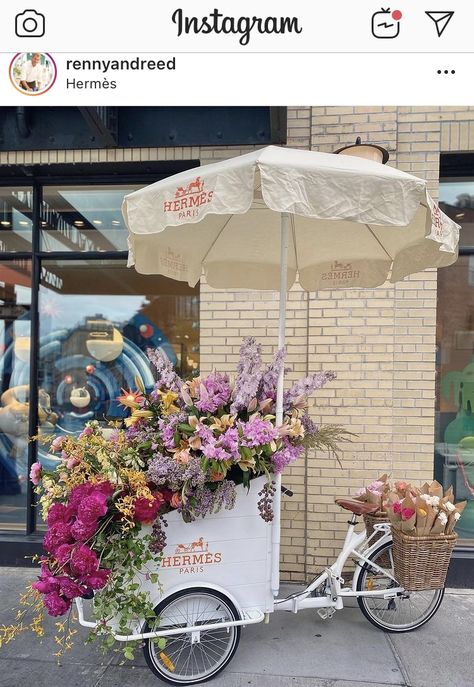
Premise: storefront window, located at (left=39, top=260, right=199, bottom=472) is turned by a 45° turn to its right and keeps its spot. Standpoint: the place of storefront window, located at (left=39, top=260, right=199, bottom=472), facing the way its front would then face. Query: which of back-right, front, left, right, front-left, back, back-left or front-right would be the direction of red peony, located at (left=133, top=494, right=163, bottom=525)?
front-left

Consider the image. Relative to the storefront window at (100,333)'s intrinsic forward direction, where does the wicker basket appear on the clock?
The wicker basket is roughly at 11 o'clock from the storefront window.

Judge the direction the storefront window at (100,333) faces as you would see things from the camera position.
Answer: facing the viewer

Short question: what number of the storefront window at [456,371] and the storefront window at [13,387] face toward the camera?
2

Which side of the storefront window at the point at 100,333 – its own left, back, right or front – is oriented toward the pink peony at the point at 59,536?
front

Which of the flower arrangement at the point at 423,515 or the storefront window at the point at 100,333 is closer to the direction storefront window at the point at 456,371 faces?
the flower arrangement

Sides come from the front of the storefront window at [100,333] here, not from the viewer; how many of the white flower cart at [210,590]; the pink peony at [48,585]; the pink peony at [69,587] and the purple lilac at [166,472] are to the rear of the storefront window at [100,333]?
0

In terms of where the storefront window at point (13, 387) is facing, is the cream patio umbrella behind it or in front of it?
in front

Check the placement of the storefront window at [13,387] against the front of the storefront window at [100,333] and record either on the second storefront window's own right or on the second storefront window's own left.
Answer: on the second storefront window's own right

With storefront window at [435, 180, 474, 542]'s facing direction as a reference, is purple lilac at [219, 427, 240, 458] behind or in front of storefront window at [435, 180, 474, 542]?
in front

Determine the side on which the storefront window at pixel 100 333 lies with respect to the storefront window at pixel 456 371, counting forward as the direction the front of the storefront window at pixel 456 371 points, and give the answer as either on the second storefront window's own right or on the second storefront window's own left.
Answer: on the second storefront window's own right

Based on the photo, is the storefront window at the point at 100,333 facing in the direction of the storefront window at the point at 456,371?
no

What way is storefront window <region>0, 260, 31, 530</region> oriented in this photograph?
toward the camera

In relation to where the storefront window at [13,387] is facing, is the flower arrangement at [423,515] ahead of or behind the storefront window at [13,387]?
ahead

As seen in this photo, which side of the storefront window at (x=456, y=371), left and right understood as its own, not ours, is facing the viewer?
front

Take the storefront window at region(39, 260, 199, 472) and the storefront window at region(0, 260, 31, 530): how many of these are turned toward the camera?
2
